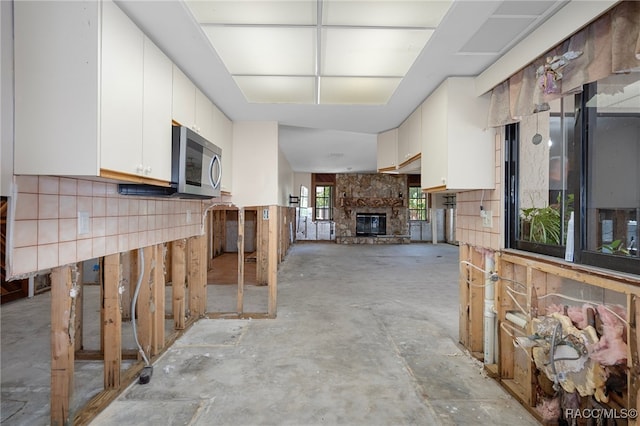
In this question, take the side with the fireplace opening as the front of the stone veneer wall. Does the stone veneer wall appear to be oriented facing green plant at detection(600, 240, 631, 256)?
yes

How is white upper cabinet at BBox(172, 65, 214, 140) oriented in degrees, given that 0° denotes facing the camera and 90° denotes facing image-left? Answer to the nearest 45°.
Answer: approximately 315°

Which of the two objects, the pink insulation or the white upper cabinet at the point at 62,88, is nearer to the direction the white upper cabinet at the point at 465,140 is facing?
the white upper cabinet

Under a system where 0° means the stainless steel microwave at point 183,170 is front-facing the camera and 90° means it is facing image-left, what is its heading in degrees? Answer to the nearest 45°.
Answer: approximately 315°

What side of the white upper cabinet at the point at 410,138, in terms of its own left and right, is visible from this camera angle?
left

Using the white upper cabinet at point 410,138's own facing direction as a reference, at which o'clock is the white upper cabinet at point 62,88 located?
the white upper cabinet at point 62,88 is roughly at 10 o'clock from the white upper cabinet at point 410,138.

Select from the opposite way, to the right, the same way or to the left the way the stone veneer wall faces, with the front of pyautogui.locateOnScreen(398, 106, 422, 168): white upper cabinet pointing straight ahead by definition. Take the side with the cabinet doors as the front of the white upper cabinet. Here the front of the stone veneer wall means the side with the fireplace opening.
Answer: to the left

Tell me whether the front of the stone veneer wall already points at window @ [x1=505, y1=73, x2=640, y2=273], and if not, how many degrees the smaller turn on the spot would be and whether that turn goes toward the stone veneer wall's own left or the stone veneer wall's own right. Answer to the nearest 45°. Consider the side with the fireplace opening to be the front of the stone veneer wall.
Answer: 0° — it already faces it

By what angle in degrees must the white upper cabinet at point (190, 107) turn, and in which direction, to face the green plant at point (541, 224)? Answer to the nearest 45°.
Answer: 0° — it already faces it

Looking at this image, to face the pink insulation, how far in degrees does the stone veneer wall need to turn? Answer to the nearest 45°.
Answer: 0° — it already faces it

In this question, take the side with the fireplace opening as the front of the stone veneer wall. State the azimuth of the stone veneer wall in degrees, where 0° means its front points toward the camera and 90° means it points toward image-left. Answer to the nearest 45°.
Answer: approximately 0°

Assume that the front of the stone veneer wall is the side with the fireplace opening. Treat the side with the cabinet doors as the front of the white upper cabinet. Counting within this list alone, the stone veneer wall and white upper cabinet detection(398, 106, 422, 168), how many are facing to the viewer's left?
1
